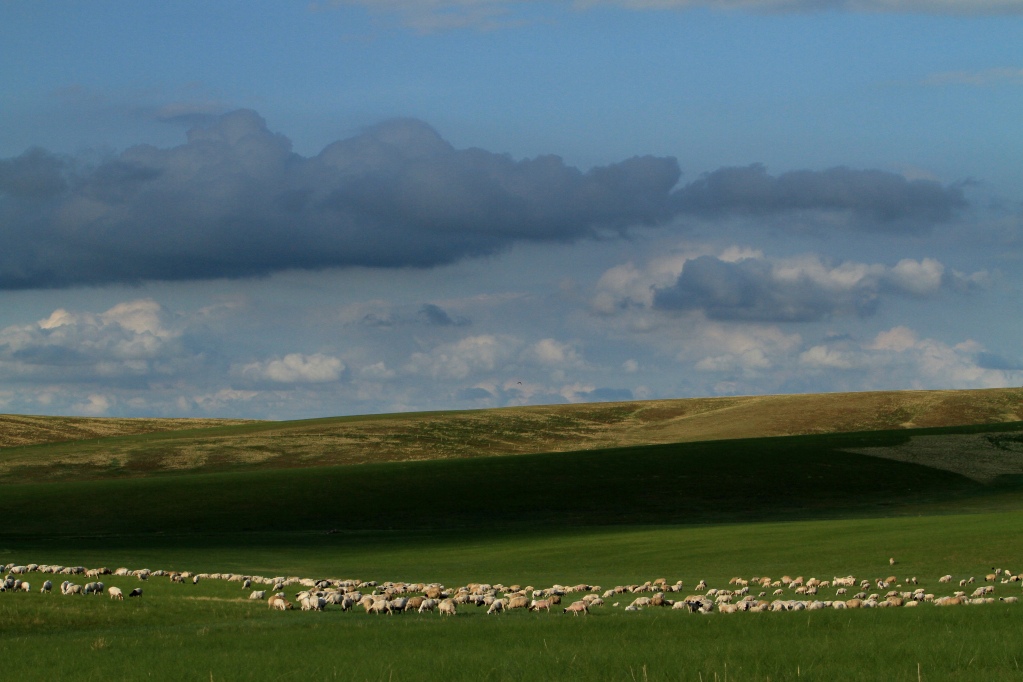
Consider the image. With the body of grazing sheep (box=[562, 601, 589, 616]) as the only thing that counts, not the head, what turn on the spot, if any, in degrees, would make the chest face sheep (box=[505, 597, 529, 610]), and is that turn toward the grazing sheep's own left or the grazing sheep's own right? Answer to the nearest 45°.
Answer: approximately 45° to the grazing sheep's own right

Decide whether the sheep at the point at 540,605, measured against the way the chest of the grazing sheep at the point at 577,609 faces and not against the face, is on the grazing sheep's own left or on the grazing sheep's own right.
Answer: on the grazing sheep's own right

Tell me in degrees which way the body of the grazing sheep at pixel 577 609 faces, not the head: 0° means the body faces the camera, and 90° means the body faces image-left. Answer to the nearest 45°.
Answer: approximately 90°
